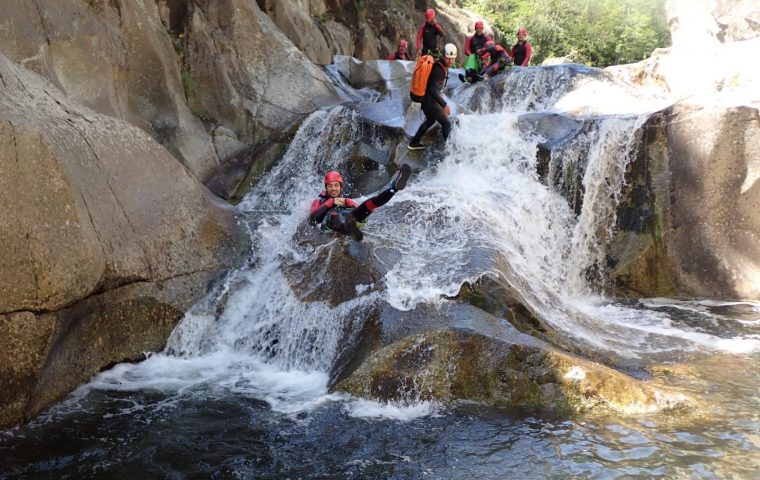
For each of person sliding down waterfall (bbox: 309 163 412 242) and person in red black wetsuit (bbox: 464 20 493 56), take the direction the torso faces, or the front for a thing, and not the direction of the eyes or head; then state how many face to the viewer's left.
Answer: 0

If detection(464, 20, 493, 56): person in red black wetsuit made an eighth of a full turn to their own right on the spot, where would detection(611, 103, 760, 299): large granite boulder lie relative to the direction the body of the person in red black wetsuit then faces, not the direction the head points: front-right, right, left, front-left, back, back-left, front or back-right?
left

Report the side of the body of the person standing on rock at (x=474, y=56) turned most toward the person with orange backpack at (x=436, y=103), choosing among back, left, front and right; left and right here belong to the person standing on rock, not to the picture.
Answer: front

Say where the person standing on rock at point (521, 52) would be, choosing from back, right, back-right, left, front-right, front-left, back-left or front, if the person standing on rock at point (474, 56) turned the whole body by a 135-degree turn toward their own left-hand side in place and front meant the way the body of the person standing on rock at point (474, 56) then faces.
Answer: front

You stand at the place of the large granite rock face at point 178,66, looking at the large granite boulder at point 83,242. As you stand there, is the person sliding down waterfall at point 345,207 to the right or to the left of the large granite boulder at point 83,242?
left

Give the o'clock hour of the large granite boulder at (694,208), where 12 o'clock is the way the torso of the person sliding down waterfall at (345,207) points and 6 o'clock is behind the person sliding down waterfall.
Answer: The large granite boulder is roughly at 10 o'clock from the person sliding down waterfall.

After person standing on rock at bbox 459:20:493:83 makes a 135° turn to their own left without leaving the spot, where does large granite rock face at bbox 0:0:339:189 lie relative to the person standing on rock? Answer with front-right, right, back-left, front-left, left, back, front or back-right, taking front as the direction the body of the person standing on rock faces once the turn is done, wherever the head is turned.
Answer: back

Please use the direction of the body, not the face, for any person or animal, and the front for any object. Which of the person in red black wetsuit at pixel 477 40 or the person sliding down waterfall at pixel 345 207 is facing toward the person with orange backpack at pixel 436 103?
the person in red black wetsuit

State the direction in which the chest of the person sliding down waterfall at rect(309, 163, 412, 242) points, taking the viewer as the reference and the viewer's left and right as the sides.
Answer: facing the viewer and to the right of the viewer

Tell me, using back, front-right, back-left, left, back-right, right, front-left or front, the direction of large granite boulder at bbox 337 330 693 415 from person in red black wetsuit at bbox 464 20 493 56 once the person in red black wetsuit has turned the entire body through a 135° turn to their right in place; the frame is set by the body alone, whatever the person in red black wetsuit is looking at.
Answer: back-left

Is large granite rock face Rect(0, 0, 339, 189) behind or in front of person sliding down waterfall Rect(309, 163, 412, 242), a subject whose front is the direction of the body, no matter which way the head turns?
behind

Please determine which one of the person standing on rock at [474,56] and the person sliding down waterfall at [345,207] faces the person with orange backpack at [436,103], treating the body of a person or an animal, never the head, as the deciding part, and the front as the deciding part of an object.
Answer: the person standing on rock

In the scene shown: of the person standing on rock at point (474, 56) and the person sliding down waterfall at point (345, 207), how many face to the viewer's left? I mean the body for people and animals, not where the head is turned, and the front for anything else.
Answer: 0

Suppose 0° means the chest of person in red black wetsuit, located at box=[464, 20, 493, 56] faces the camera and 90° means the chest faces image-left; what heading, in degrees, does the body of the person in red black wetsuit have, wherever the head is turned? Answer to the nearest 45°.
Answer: approximately 0°
